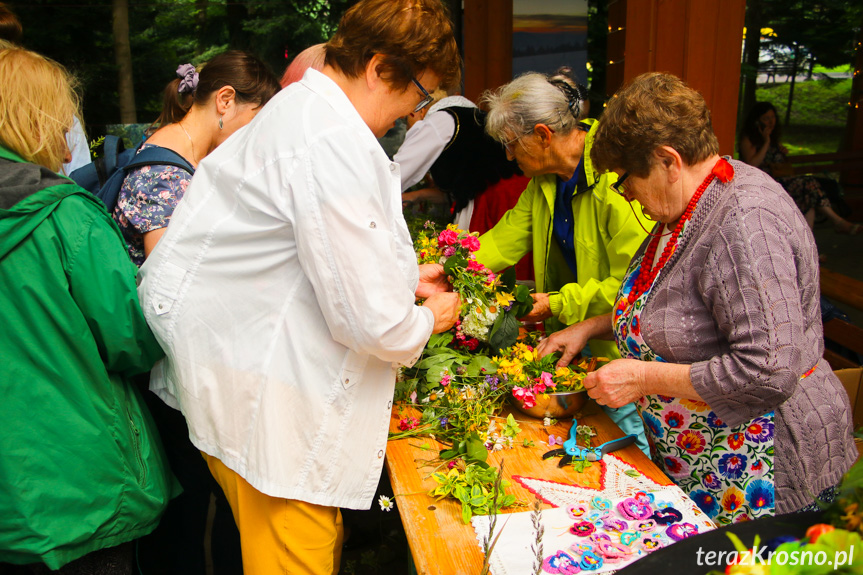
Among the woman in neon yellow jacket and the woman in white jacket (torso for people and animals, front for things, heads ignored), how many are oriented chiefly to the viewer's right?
1

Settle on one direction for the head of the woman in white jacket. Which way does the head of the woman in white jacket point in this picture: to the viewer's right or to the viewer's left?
to the viewer's right

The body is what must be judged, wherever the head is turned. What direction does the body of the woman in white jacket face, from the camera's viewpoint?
to the viewer's right

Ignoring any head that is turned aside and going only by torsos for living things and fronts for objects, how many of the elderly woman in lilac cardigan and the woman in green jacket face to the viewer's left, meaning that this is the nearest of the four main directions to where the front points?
1

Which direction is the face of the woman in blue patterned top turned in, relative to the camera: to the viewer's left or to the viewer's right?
to the viewer's right

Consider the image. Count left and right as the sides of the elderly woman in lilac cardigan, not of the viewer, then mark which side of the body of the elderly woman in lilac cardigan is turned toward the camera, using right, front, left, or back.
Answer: left

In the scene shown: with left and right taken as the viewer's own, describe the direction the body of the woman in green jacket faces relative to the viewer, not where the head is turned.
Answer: facing away from the viewer and to the right of the viewer

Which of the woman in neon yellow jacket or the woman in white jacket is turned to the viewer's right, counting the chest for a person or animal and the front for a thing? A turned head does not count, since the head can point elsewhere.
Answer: the woman in white jacket

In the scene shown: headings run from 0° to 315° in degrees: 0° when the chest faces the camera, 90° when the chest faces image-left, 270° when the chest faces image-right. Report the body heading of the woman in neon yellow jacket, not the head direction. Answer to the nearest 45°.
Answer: approximately 45°

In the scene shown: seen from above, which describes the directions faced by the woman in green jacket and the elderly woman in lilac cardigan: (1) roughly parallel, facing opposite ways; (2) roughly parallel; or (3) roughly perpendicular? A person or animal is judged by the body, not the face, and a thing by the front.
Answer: roughly perpendicular

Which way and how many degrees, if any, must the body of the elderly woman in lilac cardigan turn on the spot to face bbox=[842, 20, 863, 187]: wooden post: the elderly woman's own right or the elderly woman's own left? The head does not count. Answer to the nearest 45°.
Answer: approximately 90° to the elderly woman's own right

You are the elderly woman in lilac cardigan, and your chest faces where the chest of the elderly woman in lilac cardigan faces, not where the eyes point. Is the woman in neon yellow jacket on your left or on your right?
on your right

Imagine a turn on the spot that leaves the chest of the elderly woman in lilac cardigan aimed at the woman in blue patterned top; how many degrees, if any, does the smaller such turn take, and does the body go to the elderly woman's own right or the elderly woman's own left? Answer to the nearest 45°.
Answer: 0° — they already face them
